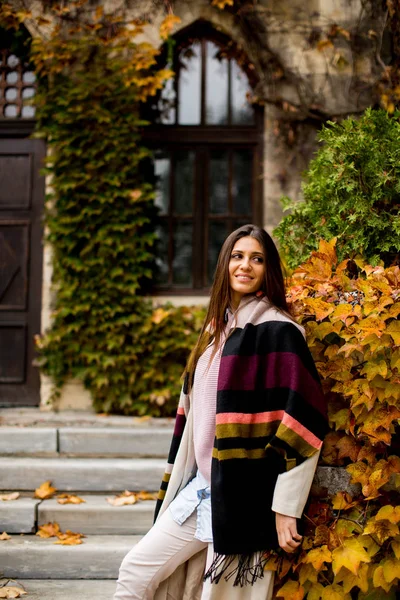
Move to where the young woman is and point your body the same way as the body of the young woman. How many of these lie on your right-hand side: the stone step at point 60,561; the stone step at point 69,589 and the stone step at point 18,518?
3

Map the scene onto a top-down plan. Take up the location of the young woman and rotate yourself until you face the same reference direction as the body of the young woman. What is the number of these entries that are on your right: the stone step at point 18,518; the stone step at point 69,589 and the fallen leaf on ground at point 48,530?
3

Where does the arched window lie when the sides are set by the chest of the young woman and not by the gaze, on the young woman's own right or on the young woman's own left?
on the young woman's own right

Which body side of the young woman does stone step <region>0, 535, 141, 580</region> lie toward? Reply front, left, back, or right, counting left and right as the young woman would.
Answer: right

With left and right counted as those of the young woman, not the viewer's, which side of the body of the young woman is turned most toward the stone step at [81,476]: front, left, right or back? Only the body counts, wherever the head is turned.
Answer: right

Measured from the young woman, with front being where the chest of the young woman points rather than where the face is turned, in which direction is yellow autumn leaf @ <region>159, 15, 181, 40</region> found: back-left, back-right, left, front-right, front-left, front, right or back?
back-right

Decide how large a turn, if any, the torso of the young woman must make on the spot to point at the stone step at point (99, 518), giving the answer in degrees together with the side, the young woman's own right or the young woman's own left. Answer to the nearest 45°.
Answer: approximately 90° to the young woman's own right

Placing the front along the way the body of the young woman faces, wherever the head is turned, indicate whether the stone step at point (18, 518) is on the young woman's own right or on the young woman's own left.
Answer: on the young woman's own right

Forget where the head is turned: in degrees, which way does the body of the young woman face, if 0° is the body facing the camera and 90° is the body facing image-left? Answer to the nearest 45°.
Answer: approximately 45°
